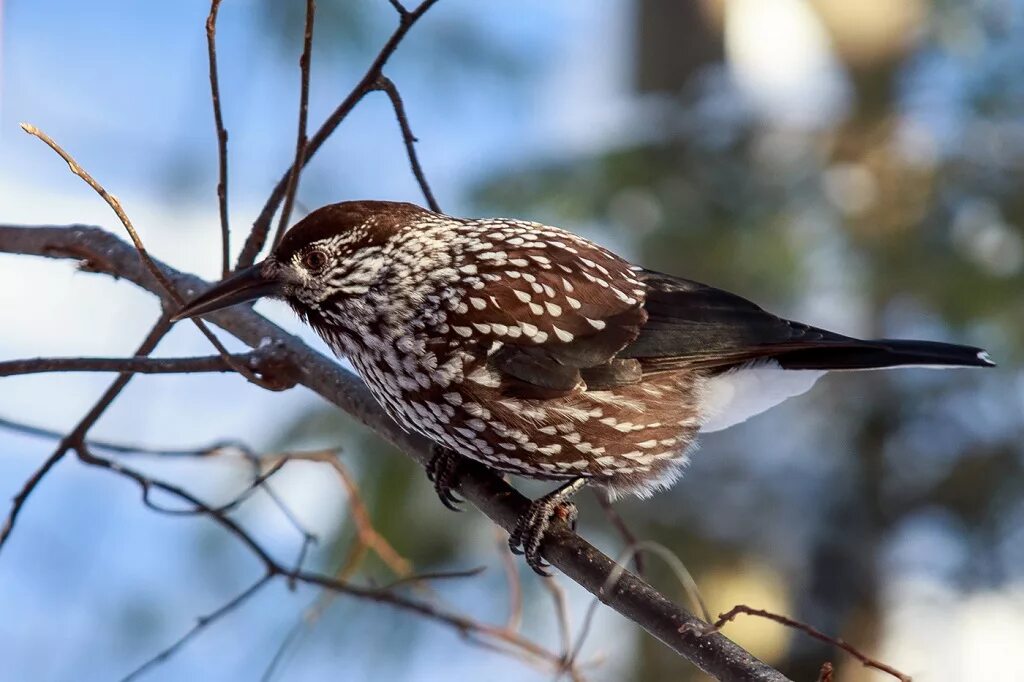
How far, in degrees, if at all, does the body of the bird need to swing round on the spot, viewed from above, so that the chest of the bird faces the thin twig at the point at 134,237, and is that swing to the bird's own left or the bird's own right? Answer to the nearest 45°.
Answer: approximately 45° to the bird's own left

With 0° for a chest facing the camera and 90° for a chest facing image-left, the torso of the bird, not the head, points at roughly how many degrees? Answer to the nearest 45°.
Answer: approximately 90°
